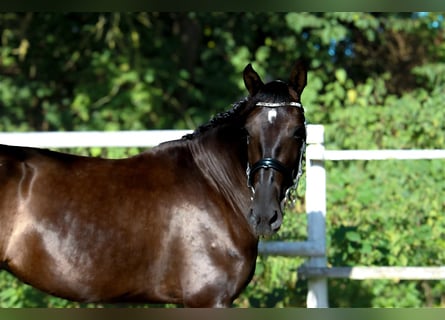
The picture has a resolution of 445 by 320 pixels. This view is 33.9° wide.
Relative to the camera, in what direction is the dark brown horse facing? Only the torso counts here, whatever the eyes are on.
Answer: to the viewer's right
